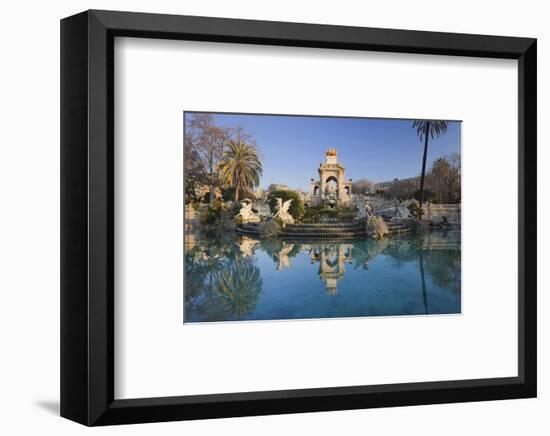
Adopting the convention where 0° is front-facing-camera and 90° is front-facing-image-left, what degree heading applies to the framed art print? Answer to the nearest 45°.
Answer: approximately 315°
